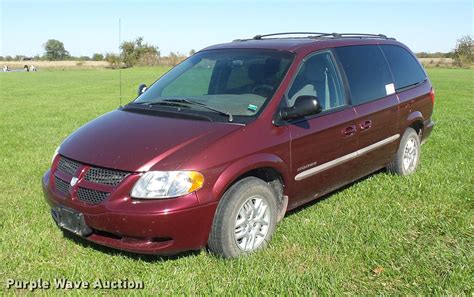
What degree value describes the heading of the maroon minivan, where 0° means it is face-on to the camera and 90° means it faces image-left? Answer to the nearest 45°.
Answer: approximately 45°
